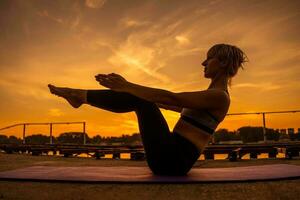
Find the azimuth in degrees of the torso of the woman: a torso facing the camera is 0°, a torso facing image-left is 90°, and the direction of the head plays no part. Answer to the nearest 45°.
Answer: approximately 90°

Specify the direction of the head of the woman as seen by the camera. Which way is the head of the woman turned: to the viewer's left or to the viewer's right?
to the viewer's left
